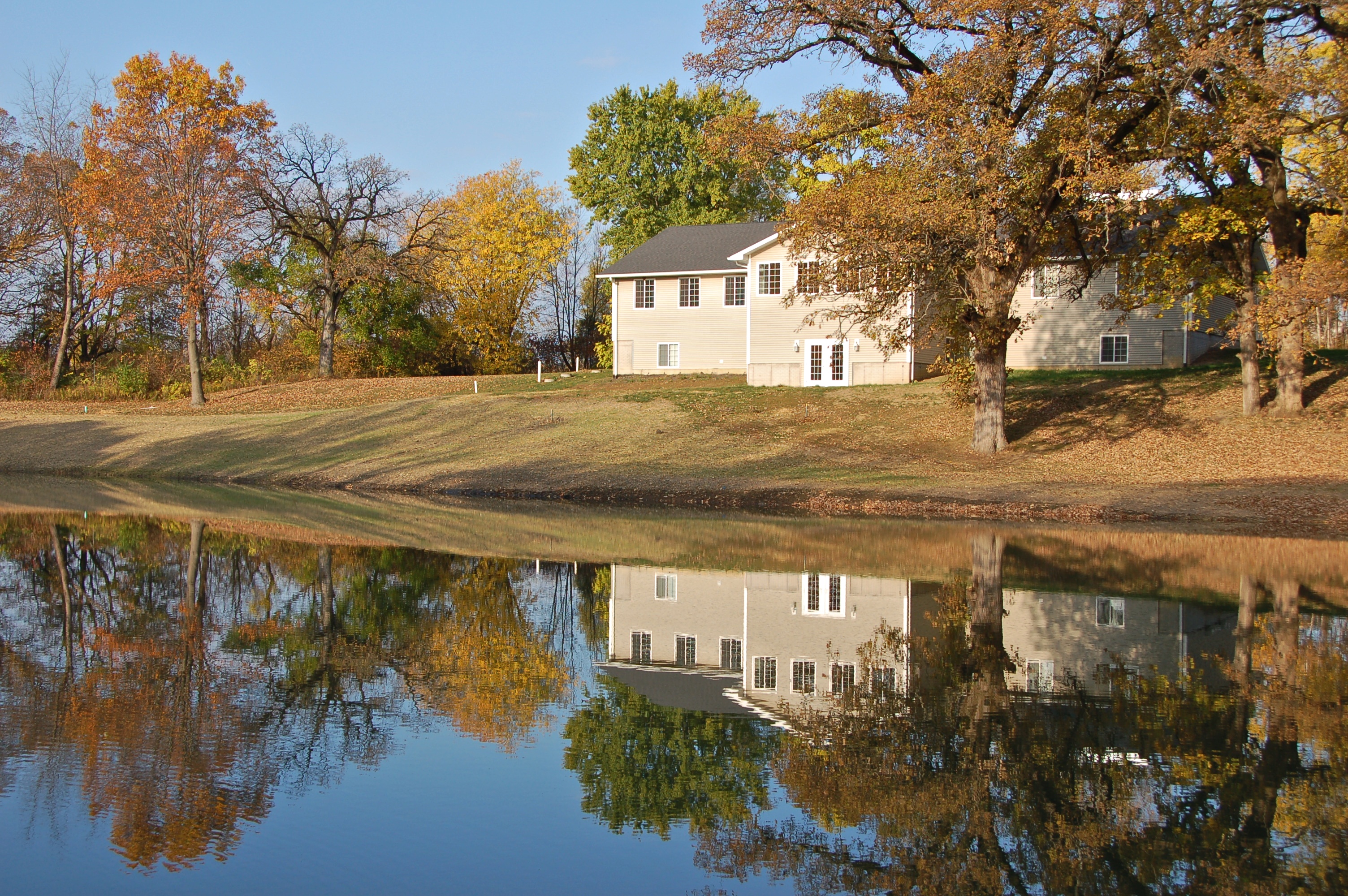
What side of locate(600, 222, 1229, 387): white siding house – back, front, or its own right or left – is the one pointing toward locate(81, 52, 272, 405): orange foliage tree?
right

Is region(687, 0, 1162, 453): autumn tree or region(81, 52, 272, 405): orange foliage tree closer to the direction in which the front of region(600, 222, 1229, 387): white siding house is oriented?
the autumn tree

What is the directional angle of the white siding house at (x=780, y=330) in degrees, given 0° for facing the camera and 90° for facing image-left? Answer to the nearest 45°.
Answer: approximately 0°

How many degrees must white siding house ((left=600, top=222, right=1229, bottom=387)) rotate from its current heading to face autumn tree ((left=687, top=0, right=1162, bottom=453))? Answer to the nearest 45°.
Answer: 0° — it already faces it
